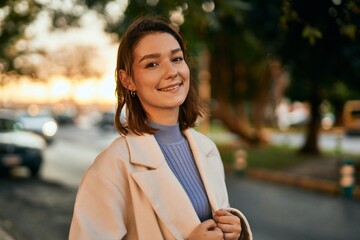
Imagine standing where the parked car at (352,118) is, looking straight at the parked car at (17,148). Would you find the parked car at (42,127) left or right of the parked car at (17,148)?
right

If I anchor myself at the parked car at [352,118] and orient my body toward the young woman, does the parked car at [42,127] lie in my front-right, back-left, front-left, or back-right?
front-right

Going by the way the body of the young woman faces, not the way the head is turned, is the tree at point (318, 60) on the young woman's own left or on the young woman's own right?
on the young woman's own left

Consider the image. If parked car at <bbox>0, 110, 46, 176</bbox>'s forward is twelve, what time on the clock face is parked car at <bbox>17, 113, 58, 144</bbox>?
parked car at <bbox>17, 113, 58, 144</bbox> is roughly at 6 o'clock from parked car at <bbox>0, 110, 46, 176</bbox>.

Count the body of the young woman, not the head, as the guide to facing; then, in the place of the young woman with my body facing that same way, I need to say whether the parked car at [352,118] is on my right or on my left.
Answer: on my left

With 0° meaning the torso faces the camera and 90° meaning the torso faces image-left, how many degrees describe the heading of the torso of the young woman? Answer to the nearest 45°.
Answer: approximately 315°

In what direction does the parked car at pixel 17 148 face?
toward the camera

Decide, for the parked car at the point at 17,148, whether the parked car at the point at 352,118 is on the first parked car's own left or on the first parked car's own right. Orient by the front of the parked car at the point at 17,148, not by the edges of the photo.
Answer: on the first parked car's own left
